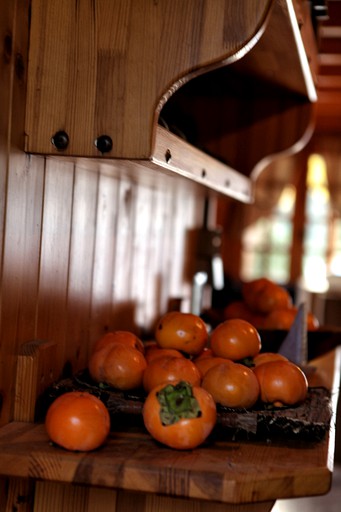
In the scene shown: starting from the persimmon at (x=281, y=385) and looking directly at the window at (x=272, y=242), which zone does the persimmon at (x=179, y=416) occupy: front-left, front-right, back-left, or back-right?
back-left

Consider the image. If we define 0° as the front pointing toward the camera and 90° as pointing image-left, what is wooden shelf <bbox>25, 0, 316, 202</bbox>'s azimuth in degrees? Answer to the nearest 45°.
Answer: approximately 315°
